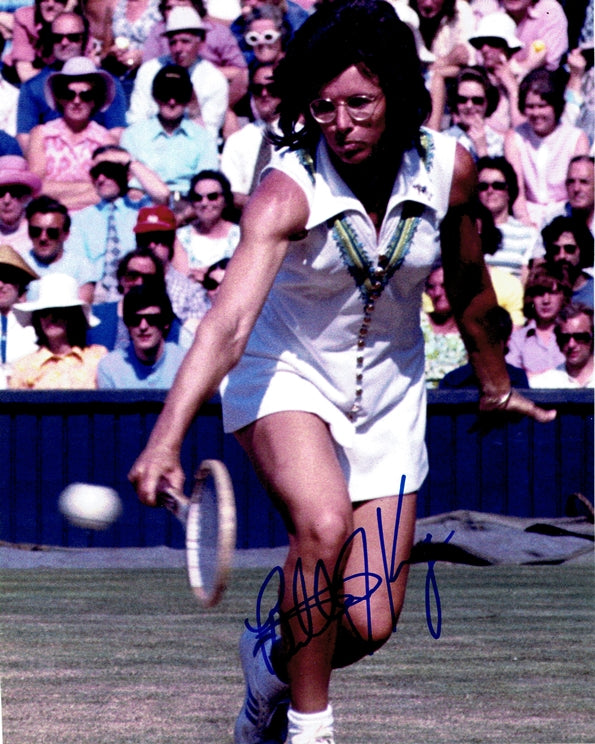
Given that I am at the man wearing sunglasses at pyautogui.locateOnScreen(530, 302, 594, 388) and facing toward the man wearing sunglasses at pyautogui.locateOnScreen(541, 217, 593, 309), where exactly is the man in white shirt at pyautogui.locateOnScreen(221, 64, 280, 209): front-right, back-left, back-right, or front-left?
front-left

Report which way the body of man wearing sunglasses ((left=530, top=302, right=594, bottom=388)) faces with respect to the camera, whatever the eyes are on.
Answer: toward the camera

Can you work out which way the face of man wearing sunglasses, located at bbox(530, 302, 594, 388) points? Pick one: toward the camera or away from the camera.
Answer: toward the camera

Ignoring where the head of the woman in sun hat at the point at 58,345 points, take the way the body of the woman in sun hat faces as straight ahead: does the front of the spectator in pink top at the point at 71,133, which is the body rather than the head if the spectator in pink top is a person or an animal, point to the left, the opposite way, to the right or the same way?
the same way

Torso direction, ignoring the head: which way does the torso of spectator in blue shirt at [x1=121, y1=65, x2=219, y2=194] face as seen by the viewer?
toward the camera

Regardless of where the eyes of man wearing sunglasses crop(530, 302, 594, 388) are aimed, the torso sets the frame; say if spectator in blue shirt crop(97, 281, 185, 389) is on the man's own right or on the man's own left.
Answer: on the man's own right

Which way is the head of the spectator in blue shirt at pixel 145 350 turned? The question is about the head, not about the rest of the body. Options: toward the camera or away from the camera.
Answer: toward the camera

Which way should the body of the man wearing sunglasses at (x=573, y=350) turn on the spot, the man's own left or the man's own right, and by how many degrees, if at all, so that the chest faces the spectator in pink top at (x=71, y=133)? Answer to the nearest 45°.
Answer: approximately 90° to the man's own right

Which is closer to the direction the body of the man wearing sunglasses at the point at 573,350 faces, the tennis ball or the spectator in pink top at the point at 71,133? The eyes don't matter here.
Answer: the tennis ball

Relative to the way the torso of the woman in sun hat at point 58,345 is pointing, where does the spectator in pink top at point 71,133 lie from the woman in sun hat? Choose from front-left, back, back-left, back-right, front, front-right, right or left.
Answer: back

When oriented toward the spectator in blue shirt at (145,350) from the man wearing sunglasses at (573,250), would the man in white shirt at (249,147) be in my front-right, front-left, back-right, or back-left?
front-right

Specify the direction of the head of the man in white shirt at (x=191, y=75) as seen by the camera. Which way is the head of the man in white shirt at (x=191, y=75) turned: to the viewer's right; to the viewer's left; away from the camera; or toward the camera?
toward the camera

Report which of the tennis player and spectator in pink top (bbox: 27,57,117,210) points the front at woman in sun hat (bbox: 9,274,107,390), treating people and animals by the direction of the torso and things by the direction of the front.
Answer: the spectator in pink top

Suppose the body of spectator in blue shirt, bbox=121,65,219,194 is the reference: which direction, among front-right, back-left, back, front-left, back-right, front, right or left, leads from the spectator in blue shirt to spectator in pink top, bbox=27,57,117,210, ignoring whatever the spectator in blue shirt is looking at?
right

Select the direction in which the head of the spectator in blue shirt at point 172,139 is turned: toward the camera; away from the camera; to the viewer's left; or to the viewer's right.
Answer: toward the camera

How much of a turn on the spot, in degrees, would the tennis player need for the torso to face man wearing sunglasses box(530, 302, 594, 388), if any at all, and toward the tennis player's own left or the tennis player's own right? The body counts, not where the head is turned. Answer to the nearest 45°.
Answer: approximately 180°

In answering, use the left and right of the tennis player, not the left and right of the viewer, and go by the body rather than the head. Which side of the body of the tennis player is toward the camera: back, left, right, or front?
front
